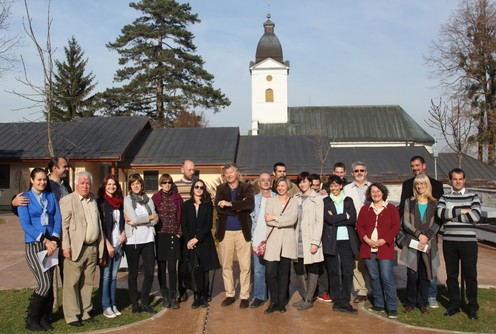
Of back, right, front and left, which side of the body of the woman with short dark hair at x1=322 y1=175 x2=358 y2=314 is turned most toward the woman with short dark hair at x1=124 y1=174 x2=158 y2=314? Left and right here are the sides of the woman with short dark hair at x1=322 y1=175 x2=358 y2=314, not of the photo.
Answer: right

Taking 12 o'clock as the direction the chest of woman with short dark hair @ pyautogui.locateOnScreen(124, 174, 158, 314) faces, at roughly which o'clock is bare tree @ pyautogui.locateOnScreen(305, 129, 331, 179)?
The bare tree is roughly at 7 o'clock from the woman with short dark hair.

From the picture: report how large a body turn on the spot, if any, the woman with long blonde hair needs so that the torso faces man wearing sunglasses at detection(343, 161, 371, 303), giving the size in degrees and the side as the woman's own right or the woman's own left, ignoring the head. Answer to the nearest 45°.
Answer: approximately 90° to the woman's own right

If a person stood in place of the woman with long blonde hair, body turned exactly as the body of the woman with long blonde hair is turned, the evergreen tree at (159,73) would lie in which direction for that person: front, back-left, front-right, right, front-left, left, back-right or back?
back-right

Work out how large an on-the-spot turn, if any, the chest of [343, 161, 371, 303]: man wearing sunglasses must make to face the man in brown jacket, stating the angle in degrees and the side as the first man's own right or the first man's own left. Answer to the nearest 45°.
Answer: approximately 45° to the first man's own right
